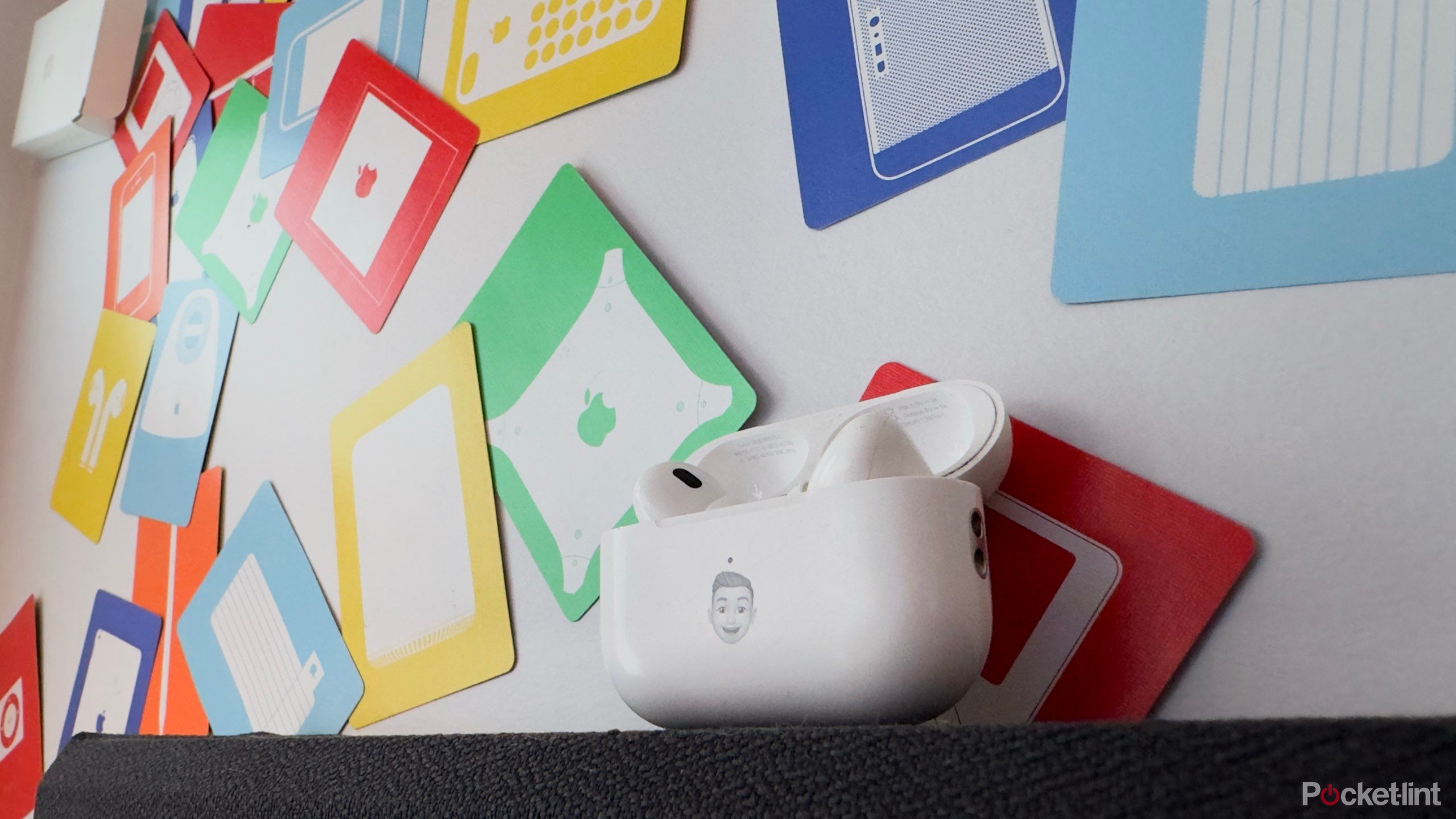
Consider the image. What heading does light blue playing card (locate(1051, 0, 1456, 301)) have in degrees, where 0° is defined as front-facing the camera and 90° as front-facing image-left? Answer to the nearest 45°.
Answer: approximately 0°
